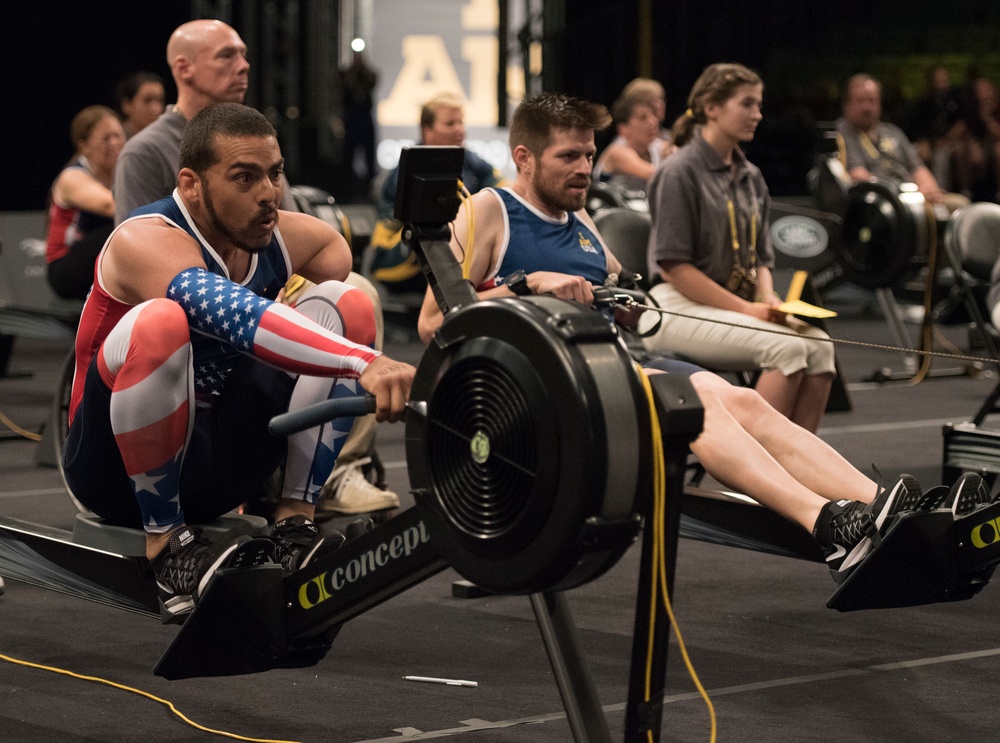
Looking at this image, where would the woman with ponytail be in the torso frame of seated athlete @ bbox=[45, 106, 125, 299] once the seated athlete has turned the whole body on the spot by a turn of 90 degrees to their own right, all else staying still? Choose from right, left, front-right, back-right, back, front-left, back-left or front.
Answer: front-left

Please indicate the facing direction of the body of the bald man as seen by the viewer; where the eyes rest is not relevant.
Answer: to the viewer's right

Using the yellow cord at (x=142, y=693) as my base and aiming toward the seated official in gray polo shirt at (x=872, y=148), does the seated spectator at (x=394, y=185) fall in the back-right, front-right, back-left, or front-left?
front-left

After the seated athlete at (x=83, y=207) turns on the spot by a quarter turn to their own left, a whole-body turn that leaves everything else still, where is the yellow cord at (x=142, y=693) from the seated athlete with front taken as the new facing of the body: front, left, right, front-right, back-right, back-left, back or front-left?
back

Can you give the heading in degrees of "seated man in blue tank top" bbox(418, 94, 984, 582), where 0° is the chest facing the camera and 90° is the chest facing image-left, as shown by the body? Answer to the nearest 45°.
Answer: approximately 315°

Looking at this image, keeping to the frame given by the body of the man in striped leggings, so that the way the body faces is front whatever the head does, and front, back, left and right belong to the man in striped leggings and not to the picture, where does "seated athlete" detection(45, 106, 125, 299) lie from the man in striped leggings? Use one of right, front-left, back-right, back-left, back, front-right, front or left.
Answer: back-left

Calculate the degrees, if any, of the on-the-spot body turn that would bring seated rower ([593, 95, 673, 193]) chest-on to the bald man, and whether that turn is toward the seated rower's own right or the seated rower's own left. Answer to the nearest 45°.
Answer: approximately 90° to the seated rower's own right

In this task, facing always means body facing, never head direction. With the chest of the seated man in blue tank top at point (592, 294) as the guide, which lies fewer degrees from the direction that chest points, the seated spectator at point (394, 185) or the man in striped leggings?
the man in striped leggings

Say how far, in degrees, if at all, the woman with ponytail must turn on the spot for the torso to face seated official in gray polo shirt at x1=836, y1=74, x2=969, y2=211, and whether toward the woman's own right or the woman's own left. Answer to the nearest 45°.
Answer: approximately 135° to the woman's own left

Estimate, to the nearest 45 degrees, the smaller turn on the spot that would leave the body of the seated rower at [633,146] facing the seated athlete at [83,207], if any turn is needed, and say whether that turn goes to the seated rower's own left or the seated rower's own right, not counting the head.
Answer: approximately 135° to the seated rower's own right

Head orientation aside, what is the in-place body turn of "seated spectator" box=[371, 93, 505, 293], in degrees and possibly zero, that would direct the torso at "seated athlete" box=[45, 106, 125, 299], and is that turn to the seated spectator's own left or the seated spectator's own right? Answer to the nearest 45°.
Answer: approximately 90° to the seated spectator's own right
